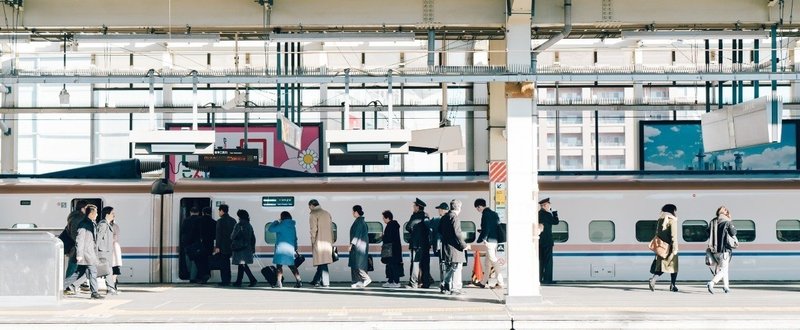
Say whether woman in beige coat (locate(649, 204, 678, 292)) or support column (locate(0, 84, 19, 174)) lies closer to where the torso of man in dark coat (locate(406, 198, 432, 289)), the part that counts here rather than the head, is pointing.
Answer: the support column

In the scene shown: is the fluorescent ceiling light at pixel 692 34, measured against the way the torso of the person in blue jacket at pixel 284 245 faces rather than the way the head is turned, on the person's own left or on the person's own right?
on the person's own right

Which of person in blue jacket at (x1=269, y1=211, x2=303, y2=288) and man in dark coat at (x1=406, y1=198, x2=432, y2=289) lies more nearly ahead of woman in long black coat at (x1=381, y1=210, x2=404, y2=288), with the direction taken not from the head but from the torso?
the person in blue jacket

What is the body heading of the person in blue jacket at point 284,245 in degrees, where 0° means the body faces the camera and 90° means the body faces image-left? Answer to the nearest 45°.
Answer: approximately 180°

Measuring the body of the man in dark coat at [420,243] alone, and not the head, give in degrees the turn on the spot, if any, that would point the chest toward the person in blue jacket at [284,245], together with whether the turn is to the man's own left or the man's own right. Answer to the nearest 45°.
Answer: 0° — they already face them

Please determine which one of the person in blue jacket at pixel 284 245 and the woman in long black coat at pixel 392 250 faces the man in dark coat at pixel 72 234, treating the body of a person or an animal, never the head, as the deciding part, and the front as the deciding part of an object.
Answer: the woman in long black coat

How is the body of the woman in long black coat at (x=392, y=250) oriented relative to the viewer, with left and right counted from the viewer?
facing to the left of the viewer

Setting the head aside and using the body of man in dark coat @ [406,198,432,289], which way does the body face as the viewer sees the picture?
to the viewer's left
